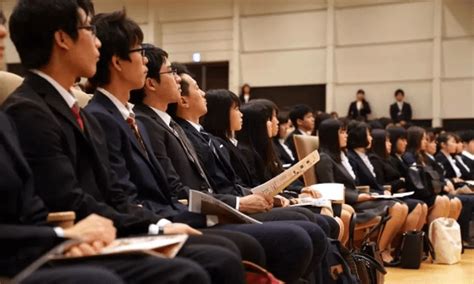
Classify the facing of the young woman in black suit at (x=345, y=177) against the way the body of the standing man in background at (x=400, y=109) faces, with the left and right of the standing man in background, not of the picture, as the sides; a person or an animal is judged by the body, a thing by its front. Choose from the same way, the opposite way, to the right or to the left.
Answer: to the left

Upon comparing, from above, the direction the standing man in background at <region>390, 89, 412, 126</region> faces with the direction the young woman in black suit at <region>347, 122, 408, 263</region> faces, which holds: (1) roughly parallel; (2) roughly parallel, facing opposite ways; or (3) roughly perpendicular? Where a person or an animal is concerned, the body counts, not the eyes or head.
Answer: roughly perpendicular

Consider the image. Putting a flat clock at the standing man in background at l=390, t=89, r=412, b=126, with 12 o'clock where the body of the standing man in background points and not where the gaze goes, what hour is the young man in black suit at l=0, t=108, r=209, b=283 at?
The young man in black suit is roughly at 12 o'clock from the standing man in background.

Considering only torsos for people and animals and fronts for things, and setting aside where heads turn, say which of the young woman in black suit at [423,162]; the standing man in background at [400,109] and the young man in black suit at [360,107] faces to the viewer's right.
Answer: the young woman in black suit

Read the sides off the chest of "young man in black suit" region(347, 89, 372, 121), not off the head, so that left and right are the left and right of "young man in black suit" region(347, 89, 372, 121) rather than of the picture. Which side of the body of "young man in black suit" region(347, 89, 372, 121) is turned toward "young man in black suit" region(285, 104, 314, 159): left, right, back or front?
front

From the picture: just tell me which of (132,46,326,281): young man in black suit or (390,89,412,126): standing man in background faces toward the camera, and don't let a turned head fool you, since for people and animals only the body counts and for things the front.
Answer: the standing man in background

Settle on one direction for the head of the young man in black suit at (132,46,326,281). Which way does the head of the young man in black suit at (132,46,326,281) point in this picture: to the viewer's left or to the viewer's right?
to the viewer's right

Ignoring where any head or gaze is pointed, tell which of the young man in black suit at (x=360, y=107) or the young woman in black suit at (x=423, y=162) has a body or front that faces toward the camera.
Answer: the young man in black suit

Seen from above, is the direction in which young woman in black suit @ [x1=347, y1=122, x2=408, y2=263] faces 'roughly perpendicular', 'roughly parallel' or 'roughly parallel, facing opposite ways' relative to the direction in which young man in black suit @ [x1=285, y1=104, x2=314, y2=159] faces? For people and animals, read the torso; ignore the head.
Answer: roughly parallel

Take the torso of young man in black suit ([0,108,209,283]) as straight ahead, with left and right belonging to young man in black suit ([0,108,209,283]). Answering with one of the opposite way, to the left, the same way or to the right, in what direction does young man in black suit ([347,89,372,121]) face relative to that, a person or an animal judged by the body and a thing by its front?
to the right

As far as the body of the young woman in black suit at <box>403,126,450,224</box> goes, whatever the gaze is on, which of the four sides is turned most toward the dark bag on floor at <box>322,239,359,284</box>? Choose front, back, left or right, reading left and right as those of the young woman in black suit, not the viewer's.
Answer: right

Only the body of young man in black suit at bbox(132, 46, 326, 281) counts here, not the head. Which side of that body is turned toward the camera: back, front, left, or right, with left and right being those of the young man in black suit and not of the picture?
right

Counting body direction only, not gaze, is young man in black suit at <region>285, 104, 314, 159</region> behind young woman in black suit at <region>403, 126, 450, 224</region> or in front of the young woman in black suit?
behind

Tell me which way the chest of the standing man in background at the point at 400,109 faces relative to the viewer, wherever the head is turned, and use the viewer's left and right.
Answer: facing the viewer

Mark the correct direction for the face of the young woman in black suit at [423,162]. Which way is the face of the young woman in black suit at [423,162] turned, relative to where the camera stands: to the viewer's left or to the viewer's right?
to the viewer's right

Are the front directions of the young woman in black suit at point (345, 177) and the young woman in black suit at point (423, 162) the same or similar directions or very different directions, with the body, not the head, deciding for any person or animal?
same or similar directions

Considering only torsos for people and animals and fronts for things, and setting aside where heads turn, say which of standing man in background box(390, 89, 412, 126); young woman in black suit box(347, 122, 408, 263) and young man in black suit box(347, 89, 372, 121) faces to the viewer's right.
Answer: the young woman in black suit

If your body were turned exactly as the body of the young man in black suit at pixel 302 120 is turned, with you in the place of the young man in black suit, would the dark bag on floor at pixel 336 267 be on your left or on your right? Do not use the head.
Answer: on your right

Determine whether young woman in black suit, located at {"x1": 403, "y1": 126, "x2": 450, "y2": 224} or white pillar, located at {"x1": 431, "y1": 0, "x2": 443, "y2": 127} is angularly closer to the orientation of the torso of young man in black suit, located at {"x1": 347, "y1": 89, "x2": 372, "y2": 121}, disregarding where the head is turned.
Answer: the young woman in black suit

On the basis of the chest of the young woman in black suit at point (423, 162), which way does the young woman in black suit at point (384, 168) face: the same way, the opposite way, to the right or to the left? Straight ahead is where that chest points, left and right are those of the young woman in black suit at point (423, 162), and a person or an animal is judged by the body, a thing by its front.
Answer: the same way

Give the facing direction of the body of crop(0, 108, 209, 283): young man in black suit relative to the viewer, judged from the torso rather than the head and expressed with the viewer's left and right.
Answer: facing to the right of the viewer

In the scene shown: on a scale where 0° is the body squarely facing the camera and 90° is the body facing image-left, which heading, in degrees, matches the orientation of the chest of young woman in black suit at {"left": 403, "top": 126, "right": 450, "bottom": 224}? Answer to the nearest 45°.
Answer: approximately 270°

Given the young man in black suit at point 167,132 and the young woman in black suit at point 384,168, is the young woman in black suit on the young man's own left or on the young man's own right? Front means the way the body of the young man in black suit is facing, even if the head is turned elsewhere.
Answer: on the young man's own left
